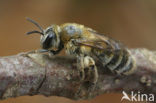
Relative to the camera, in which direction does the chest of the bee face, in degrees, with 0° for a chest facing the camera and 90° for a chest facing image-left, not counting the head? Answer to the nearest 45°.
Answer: approximately 90°
